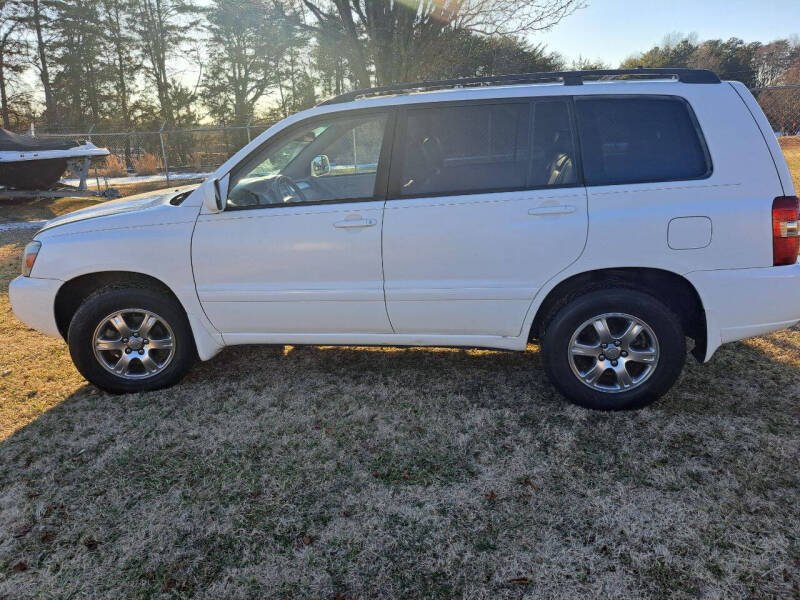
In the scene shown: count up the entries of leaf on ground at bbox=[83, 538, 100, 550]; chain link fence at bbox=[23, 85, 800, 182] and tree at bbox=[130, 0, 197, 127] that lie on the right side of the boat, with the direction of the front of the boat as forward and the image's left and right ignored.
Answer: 1

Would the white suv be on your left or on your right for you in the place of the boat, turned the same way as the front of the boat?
on your right

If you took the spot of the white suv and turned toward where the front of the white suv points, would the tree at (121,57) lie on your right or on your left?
on your right

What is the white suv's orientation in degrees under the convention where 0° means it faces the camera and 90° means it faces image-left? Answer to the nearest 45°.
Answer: approximately 90°

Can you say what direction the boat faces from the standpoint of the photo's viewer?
facing to the right of the viewer

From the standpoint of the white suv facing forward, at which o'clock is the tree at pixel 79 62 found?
The tree is roughly at 2 o'clock from the white suv.

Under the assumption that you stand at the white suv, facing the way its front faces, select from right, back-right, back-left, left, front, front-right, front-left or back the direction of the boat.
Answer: front-right

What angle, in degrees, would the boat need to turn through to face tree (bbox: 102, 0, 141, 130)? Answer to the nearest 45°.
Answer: approximately 90° to its left

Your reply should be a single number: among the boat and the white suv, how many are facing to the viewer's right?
1

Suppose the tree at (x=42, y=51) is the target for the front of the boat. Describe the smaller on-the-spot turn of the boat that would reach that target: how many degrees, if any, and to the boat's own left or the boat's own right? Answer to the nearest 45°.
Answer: approximately 90° to the boat's own left

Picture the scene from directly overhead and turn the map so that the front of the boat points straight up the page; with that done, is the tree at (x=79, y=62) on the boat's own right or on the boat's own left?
on the boat's own left

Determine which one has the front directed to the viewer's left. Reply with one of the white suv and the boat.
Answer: the white suv
